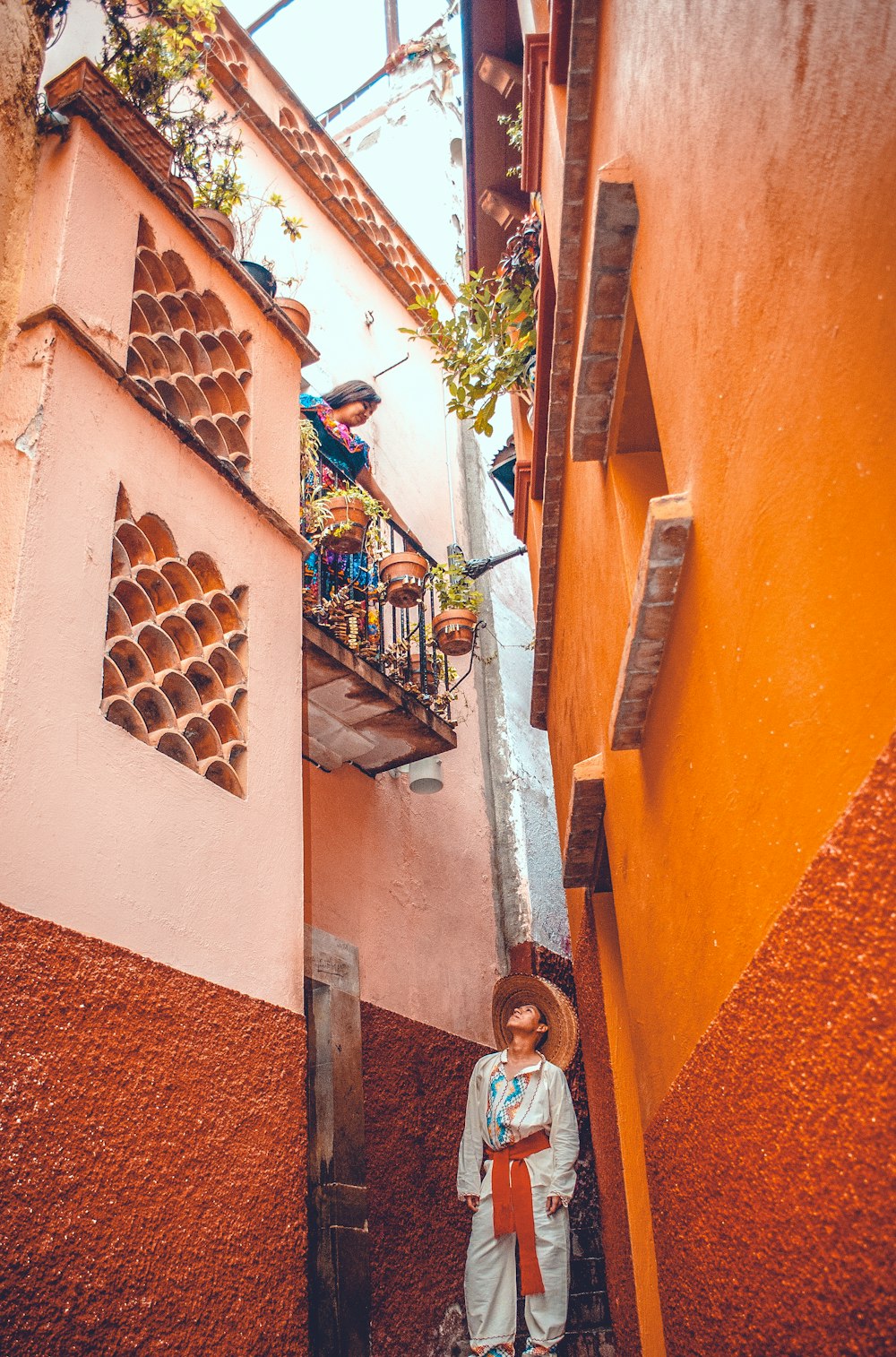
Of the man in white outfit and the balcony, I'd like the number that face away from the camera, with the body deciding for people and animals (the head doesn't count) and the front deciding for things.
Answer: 0

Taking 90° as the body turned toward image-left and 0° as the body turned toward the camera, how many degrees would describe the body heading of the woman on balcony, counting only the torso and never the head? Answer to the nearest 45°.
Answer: approximately 315°

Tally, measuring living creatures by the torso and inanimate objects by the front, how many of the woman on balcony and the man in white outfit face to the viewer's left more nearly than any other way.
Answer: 0
